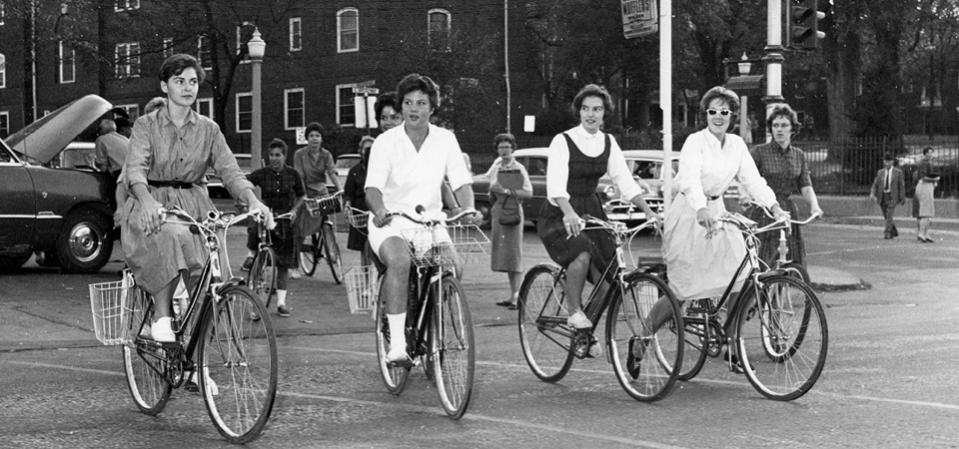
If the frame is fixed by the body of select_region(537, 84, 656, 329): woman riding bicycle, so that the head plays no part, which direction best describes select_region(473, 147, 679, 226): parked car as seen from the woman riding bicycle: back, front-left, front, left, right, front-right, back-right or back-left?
back-left

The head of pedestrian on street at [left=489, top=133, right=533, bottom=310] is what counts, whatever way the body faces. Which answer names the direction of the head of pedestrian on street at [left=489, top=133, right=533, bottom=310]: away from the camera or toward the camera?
toward the camera

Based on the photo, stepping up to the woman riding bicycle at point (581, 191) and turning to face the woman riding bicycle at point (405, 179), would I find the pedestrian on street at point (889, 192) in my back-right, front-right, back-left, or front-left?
back-right

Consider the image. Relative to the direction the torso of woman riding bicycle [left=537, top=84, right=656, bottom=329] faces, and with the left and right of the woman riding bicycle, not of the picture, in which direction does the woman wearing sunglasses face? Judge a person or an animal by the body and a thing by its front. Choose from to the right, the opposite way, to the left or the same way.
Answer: the same way

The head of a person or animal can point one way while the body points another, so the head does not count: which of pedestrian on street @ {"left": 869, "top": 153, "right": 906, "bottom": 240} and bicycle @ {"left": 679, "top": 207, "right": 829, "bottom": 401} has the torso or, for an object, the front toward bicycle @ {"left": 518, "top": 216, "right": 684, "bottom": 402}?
the pedestrian on street

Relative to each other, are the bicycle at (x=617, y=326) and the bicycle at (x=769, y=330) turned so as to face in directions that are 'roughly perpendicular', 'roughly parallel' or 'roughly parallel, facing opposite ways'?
roughly parallel

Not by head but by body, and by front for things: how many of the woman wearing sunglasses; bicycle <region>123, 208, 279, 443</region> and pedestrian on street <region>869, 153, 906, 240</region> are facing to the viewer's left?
0

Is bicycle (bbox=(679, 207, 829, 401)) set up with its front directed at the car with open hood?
no

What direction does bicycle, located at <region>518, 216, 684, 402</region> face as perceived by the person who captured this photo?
facing the viewer and to the right of the viewer

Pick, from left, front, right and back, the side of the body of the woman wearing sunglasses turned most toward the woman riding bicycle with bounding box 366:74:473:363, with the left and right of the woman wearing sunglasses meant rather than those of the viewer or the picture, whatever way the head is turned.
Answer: right

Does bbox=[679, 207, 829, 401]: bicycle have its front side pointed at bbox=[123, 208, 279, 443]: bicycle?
no

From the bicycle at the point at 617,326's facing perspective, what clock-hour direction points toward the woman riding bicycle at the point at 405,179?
The woman riding bicycle is roughly at 4 o'clock from the bicycle.

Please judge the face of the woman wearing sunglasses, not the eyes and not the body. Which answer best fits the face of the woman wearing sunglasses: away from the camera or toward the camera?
toward the camera

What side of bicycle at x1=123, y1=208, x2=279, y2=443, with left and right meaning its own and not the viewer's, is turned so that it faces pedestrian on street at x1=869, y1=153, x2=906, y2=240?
left

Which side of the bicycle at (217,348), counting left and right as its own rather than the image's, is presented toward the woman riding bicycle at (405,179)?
left

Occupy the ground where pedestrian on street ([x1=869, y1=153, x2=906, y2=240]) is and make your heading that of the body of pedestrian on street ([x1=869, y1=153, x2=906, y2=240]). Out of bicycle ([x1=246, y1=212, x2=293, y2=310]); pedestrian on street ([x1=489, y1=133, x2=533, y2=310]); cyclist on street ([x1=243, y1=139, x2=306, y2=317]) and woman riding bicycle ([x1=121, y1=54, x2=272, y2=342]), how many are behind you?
0

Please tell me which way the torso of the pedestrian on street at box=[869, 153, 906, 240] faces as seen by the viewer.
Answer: toward the camera

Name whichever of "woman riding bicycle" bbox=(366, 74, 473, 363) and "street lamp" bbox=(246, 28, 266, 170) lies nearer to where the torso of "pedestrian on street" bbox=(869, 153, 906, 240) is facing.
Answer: the woman riding bicycle

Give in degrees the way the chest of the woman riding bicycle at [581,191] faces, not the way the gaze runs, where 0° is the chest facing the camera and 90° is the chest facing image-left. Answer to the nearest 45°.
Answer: approximately 315°

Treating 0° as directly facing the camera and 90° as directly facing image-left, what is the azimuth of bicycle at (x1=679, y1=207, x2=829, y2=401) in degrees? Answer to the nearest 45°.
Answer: approximately 315°

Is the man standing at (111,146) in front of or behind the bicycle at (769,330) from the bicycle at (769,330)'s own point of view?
behind

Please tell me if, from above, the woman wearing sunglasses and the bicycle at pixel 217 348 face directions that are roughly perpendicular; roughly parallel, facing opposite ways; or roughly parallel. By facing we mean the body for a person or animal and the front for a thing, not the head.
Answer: roughly parallel
